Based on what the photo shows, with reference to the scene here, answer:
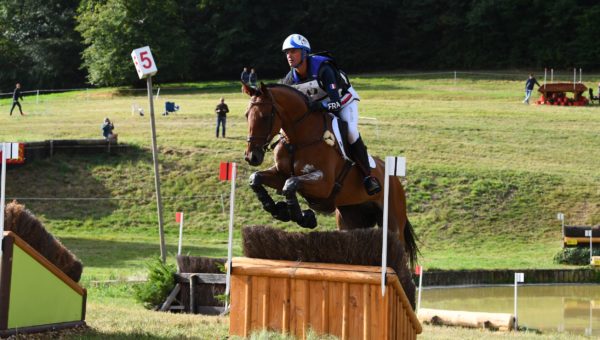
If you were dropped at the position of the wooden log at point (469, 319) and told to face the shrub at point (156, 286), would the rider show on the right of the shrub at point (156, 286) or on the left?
left

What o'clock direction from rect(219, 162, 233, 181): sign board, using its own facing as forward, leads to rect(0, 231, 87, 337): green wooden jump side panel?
The green wooden jump side panel is roughly at 1 o'clock from the sign board.

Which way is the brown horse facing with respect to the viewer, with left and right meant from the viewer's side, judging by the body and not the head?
facing the viewer and to the left of the viewer

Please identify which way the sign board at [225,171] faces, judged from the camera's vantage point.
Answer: facing the viewer

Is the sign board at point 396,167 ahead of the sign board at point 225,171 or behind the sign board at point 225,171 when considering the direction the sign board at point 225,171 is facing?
ahead

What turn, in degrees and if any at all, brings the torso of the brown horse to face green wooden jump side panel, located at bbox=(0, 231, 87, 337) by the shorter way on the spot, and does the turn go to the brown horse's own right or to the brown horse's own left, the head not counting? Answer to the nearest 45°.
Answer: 0° — it already faces it

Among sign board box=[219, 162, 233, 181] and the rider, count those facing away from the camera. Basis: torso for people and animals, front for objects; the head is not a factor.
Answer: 0

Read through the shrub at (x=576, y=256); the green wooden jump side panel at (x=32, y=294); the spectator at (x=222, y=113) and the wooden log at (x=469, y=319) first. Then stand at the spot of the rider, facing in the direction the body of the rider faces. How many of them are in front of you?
1

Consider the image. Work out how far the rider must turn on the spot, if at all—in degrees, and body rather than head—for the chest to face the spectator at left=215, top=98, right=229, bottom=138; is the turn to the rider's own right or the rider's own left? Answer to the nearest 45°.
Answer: approximately 135° to the rider's own right

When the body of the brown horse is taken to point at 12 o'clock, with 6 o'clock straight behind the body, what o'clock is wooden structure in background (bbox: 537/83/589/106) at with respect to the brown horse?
The wooden structure in background is roughly at 5 o'clock from the brown horse.

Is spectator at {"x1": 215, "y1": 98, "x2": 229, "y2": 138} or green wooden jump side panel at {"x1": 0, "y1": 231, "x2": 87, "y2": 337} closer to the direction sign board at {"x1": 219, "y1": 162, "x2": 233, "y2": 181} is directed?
the green wooden jump side panel

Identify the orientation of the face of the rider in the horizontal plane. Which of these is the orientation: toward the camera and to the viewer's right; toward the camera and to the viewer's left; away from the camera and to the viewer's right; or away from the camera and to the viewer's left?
toward the camera and to the viewer's left

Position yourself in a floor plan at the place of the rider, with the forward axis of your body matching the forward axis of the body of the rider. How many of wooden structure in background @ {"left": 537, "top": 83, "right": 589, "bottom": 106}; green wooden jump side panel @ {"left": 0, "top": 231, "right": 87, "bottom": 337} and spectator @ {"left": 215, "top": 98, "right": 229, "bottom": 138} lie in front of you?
1

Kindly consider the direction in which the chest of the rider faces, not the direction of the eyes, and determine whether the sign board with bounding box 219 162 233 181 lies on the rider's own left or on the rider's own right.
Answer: on the rider's own right
